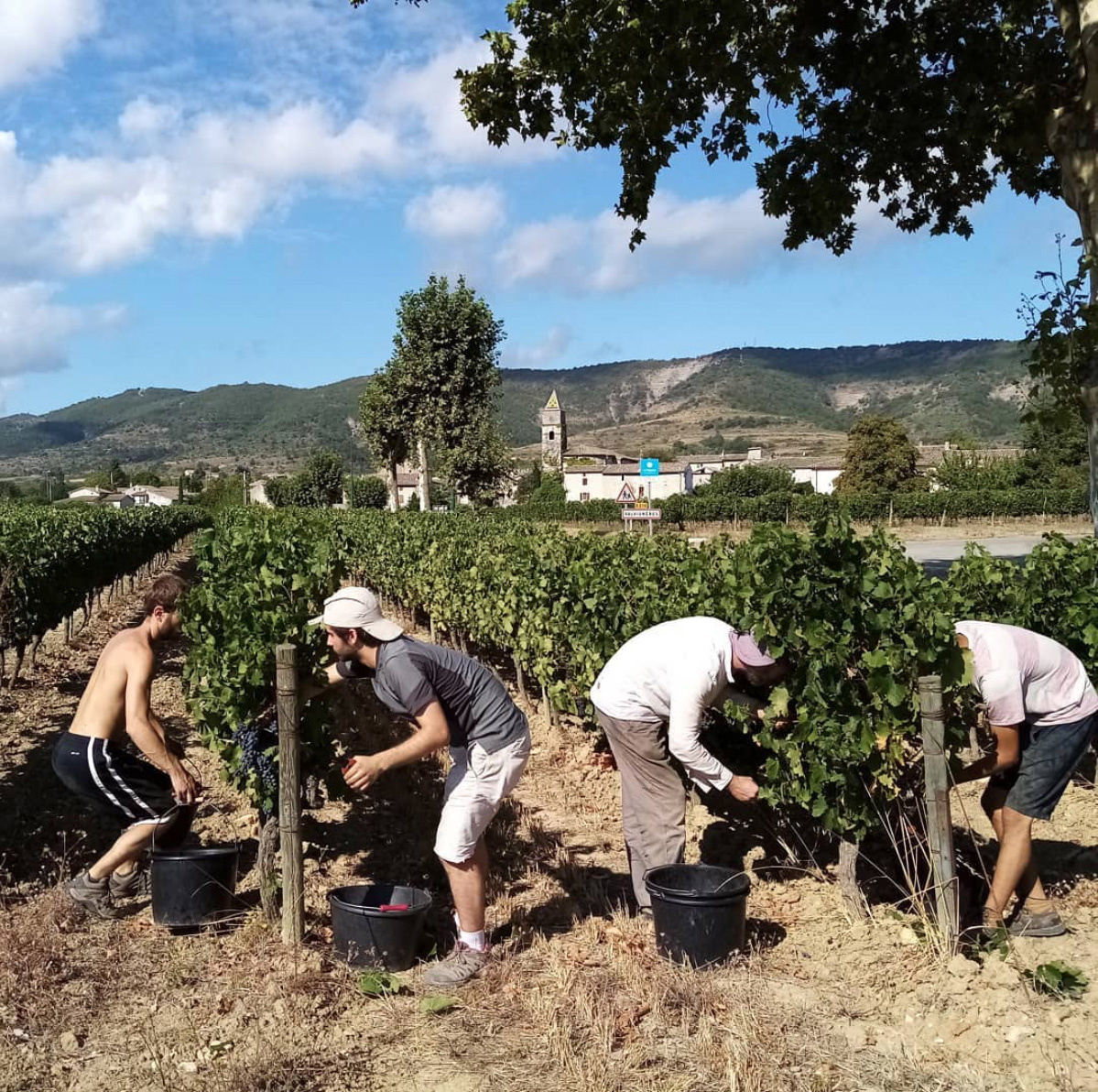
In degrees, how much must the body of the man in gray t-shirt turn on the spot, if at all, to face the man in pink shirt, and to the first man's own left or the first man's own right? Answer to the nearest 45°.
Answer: approximately 180°

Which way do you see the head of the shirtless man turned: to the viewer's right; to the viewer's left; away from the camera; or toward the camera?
to the viewer's right

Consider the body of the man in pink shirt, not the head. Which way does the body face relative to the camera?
to the viewer's left

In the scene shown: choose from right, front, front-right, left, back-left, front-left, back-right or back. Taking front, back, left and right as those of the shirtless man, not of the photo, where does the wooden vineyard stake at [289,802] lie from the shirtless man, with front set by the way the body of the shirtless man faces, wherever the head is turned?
front-right

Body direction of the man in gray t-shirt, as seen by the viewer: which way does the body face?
to the viewer's left

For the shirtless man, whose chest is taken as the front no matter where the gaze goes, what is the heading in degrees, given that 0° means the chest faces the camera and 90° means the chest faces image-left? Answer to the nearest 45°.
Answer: approximately 270°
